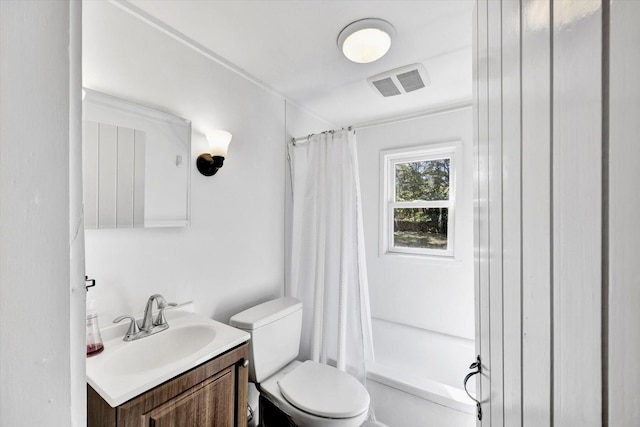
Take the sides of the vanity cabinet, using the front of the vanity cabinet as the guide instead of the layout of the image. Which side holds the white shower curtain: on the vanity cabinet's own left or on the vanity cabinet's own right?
on the vanity cabinet's own left

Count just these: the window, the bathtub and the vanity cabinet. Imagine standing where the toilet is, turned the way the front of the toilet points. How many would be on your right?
1

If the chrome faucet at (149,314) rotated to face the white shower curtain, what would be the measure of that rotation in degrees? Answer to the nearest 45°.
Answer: approximately 45° to its left

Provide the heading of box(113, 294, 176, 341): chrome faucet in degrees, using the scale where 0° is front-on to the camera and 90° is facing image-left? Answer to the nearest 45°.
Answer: approximately 315°

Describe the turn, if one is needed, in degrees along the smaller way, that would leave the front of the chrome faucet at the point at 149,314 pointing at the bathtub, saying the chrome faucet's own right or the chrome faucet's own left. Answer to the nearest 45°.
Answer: approximately 45° to the chrome faucet's own left

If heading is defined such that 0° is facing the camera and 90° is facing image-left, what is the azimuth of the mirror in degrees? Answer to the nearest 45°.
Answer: approximately 315°
